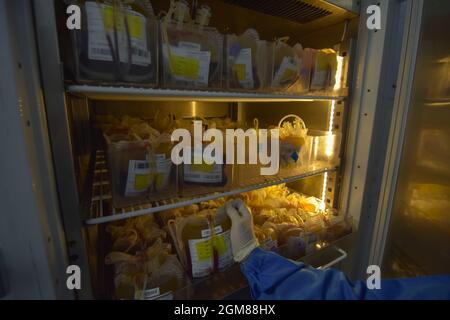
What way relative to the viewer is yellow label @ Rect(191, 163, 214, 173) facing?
toward the camera

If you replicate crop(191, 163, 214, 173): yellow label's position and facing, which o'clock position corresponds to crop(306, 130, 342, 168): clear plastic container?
The clear plastic container is roughly at 8 o'clock from the yellow label.
